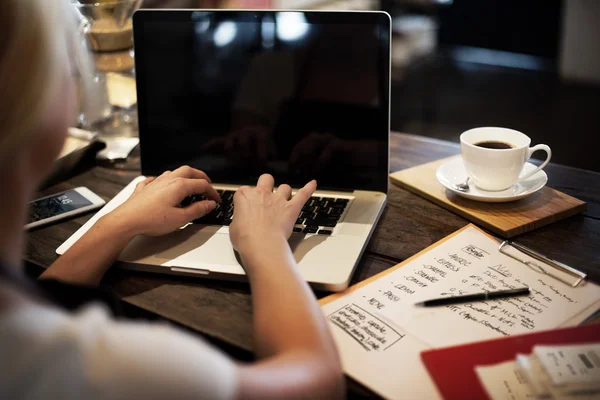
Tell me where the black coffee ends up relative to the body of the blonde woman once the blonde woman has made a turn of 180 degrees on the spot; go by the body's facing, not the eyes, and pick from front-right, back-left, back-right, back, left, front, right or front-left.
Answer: back

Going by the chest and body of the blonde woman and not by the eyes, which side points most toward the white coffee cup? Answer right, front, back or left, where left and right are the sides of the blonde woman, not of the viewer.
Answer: front

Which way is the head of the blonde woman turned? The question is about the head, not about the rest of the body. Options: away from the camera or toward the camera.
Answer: away from the camera

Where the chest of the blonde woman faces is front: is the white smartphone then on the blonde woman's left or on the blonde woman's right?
on the blonde woman's left

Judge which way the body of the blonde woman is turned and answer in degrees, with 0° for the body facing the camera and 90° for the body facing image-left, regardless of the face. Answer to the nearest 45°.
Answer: approximately 225°

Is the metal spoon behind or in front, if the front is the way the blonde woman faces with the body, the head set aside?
in front

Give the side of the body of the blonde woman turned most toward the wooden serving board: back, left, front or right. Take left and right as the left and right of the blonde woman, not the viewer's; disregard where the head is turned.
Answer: front
